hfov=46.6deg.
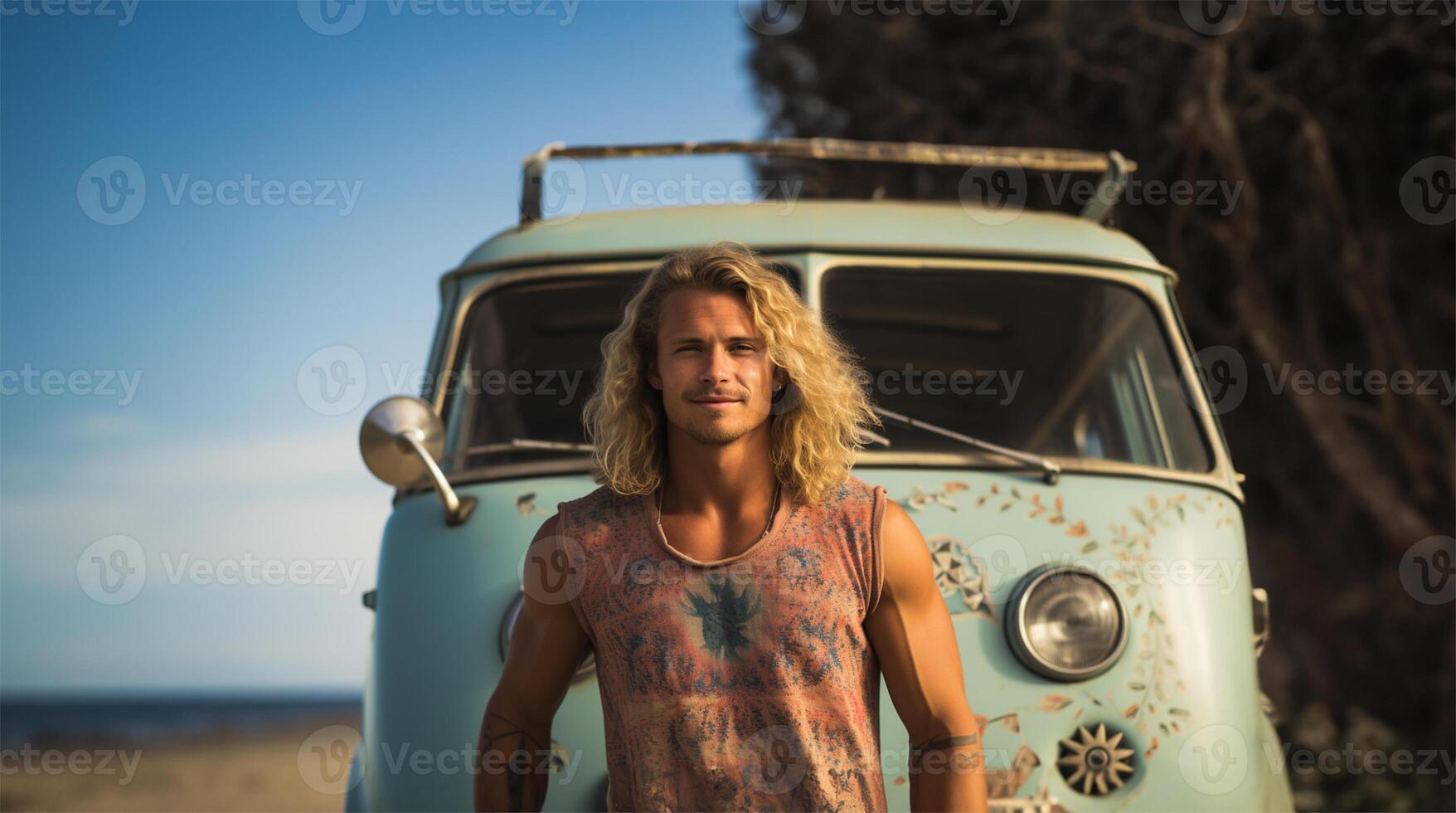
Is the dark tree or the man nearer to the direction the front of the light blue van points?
the man

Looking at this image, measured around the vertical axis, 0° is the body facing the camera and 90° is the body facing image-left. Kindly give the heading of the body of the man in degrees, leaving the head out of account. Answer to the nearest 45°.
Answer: approximately 0°

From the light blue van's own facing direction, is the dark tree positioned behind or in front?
behind

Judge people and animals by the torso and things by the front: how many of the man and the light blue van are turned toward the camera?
2

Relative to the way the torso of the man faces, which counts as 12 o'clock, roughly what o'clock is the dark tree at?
The dark tree is roughly at 7 o'clock from the man.

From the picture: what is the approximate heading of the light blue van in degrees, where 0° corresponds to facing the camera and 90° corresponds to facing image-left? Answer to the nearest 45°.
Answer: approximately 0°
